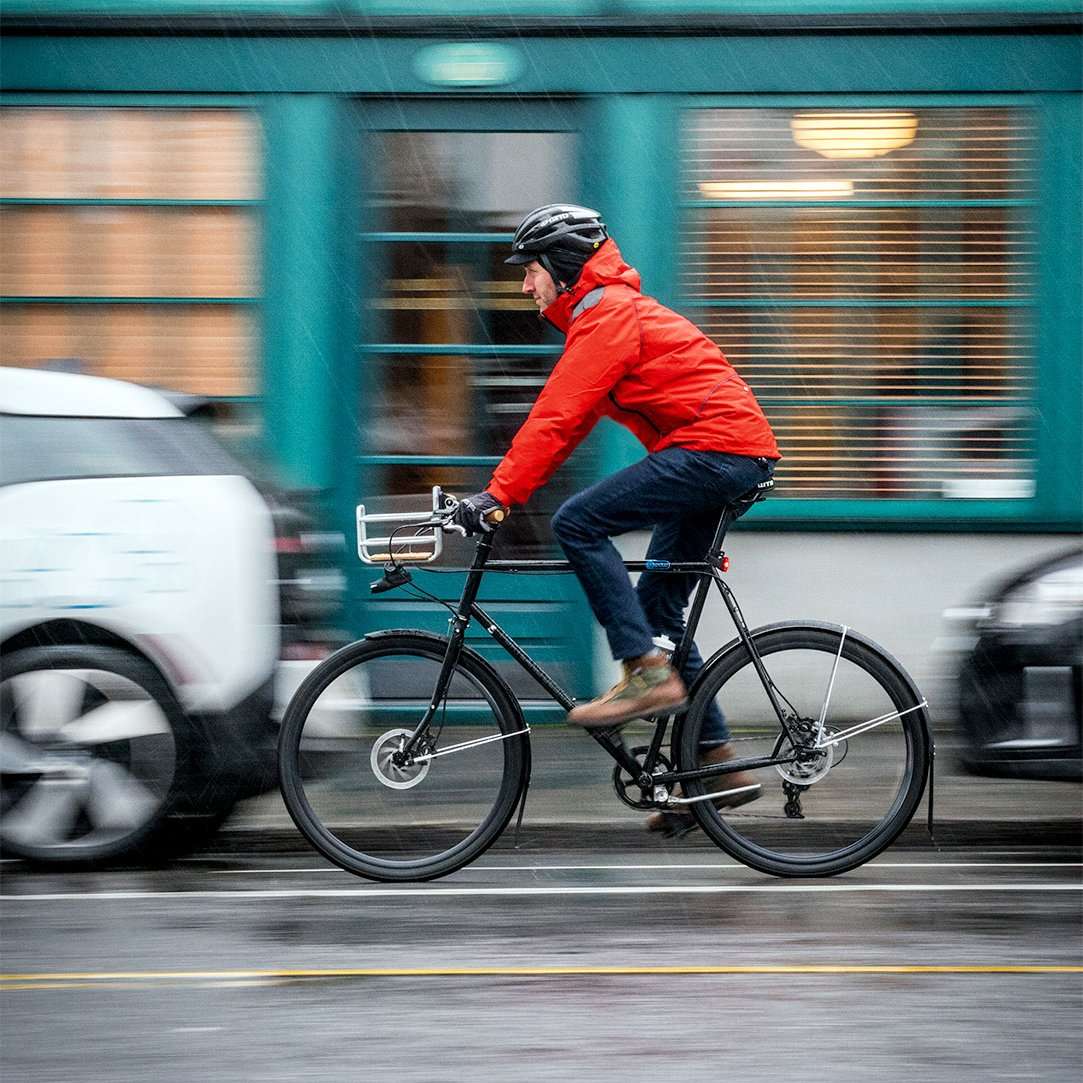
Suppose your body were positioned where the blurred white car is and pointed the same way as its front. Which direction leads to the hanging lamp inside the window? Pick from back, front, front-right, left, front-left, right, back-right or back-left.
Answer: back-right

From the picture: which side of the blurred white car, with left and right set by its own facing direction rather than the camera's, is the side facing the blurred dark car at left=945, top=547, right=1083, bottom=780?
back

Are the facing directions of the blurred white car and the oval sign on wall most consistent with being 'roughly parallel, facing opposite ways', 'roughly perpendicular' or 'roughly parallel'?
roughly perpendicular

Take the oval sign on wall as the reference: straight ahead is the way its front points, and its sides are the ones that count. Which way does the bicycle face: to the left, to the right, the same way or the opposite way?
to the right

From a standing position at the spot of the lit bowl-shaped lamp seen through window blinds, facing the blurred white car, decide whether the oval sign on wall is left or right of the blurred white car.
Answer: right

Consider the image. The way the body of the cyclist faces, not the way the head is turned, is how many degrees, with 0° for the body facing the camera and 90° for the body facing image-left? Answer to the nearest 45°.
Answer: approximately 90°

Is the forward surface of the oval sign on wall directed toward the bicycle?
yes

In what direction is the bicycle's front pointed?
to the viewer's left

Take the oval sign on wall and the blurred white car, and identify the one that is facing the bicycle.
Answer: the oval sign on wall

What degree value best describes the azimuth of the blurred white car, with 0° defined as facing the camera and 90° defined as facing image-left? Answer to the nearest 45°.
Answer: approximately 90°

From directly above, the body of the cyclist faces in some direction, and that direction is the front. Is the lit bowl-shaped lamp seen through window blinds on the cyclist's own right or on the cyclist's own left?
on the cyclist's own right

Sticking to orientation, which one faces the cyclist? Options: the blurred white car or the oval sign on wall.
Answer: the oval sign on wall

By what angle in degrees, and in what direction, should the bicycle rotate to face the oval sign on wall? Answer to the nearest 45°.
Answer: approximately 90° to its right

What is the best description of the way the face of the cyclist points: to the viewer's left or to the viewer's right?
to the viewer's left
